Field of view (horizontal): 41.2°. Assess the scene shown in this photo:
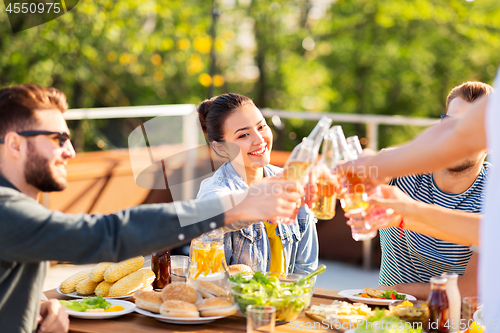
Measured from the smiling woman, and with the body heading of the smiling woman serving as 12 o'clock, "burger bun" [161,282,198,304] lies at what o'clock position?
The burger bun is roughly at 2 o'clock from the smiling woman.

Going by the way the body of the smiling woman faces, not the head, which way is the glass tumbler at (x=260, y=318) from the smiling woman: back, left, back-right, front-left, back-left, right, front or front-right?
front-right

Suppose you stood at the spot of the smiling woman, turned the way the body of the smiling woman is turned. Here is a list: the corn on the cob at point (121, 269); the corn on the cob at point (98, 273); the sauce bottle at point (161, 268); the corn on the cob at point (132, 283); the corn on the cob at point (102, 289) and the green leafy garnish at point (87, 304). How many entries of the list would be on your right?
6

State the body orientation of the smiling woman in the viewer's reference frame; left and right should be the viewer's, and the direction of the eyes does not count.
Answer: facing the viewer and to the right of the viewer

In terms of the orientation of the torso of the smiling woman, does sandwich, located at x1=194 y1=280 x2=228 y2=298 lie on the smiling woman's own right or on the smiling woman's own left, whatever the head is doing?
on the smiling woman's own right

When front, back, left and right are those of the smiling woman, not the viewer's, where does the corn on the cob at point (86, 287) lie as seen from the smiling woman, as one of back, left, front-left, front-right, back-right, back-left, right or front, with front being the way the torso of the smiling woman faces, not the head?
right

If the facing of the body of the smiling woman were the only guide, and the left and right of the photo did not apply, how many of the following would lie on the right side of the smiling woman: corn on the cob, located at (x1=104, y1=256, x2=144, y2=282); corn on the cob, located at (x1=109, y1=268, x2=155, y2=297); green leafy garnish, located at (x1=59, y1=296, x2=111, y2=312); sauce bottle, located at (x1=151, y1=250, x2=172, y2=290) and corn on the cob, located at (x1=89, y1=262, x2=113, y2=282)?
5

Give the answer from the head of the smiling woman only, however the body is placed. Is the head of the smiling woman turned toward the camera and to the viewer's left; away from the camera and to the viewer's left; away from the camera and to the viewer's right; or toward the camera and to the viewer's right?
toward the camera and to the viewer's right

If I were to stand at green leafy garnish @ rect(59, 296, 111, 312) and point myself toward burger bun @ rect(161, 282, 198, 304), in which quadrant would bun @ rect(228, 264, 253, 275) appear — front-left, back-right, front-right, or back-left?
front-left

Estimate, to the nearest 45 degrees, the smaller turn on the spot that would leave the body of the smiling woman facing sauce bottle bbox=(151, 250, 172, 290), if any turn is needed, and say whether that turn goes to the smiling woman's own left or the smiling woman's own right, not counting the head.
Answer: approximately 90° to the smiling woman's own right
